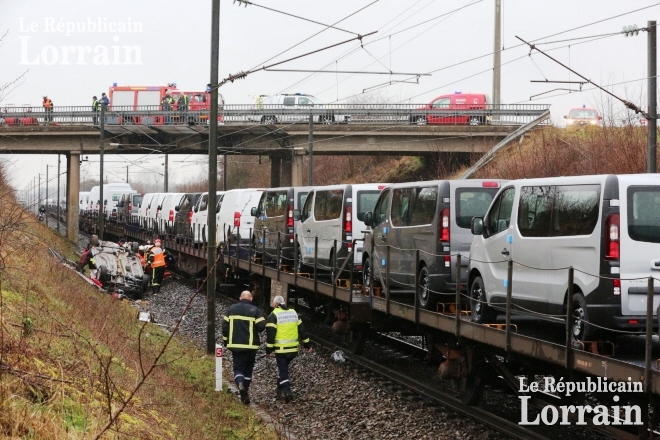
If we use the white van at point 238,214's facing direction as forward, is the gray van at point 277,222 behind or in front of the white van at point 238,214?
behind

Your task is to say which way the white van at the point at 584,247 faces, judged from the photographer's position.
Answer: facing away from the viewer and to the left of the viewer

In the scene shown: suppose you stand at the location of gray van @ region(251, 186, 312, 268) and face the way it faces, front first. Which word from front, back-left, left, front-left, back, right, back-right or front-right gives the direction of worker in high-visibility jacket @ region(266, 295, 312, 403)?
back-left

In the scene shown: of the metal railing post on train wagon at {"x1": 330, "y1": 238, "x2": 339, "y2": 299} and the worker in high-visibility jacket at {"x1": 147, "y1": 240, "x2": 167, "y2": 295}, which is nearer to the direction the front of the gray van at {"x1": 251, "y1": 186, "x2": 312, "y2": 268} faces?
the worker in high-visibility jacket

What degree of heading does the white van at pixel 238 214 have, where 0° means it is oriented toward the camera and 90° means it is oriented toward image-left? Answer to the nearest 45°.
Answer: approximately 135°

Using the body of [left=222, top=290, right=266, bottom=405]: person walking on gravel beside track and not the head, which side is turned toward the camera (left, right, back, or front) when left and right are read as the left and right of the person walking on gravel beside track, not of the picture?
back
